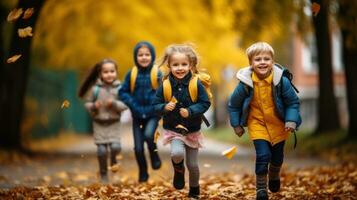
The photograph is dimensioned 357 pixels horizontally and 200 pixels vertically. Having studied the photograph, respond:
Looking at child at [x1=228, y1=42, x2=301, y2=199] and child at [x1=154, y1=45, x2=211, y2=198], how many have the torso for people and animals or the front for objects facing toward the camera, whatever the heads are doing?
2

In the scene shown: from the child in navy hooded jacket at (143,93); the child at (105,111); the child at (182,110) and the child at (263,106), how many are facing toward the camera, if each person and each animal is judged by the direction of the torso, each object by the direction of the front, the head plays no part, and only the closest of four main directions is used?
4

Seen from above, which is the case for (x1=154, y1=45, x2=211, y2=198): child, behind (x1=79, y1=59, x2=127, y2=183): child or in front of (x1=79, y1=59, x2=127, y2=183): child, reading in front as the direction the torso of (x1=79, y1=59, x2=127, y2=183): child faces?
in front

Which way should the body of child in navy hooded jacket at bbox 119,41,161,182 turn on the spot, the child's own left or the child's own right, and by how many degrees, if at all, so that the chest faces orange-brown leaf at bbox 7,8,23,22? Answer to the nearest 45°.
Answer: approximately 45° to the child's own right

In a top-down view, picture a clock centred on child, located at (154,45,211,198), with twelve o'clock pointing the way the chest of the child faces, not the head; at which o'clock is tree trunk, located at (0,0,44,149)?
The tree trunk is roughly at 5 o'clock from the child.

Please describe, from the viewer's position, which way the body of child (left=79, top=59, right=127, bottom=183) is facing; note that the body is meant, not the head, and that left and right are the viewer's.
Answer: facing the viewer

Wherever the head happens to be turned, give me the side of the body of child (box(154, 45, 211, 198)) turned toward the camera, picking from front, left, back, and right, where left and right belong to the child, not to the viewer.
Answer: front

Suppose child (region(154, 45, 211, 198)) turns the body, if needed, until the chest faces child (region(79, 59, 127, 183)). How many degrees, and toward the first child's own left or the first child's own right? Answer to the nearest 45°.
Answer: approximately 135° to the first child's own right

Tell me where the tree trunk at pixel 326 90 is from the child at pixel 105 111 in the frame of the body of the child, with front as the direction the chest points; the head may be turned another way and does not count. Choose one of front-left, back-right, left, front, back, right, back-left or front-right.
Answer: back-left

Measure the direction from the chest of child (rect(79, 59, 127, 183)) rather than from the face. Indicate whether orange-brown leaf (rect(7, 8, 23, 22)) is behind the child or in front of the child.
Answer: in front

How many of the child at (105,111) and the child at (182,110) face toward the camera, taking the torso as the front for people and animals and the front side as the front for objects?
2

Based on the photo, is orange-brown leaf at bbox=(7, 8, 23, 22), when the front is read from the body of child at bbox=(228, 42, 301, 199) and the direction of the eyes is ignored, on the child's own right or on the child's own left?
on the child's own right

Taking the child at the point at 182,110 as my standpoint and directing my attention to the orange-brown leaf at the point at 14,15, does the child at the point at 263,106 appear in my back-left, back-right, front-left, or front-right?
back-left

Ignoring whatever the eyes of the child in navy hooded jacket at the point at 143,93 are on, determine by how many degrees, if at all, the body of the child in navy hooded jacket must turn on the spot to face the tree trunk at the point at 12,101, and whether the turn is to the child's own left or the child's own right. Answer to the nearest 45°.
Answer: approximately 135° to the child's own right

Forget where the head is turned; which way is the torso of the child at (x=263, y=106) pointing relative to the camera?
toward the camera
